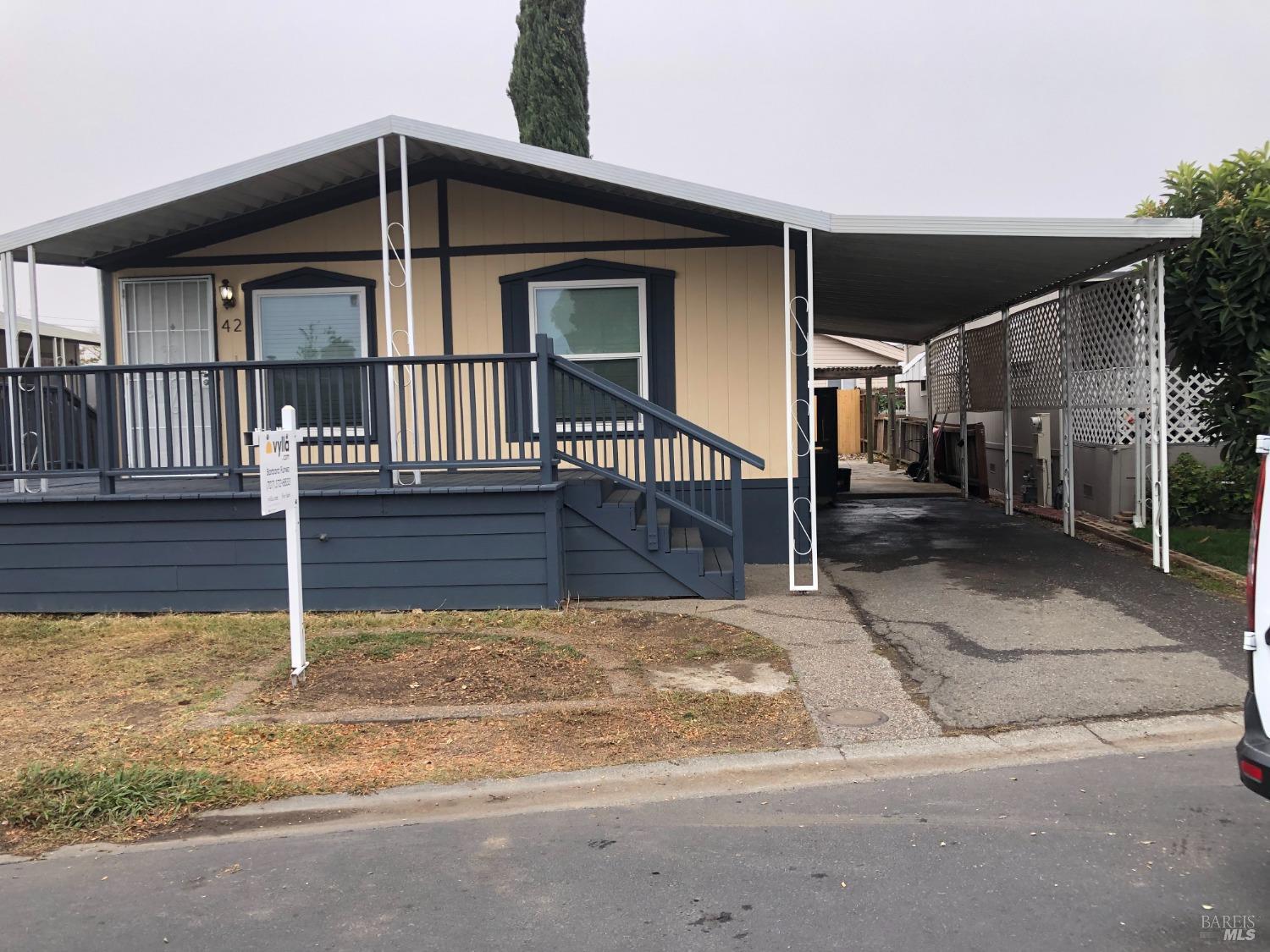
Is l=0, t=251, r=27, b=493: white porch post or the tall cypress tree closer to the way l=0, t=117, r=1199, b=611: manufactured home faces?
the white porch post

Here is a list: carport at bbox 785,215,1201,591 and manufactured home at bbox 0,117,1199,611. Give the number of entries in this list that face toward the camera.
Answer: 2

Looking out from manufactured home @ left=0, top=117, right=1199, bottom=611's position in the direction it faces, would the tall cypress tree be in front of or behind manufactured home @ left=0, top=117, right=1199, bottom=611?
behind

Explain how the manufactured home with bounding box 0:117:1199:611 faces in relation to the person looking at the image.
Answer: facing the viewer

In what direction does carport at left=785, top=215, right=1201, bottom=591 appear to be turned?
toward the camera

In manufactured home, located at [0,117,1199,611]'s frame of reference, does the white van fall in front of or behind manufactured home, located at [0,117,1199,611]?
in front

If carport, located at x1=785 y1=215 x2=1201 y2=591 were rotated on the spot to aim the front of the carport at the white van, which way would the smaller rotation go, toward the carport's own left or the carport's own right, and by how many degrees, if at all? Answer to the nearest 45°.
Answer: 0° — it already faces it

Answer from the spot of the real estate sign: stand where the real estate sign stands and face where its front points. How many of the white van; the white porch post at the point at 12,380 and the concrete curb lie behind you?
1
